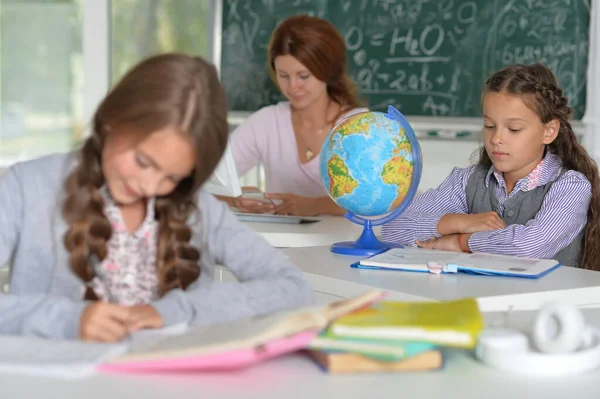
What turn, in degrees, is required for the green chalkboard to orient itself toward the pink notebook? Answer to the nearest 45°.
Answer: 0° — it already faces it

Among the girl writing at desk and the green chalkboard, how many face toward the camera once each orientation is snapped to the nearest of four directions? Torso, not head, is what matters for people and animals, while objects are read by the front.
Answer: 2

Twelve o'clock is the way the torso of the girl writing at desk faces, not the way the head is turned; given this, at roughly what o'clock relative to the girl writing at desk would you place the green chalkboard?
The green chalkboard is roughly at 7 o'clock from the girl writing at desk.

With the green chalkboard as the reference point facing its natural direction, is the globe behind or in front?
in front

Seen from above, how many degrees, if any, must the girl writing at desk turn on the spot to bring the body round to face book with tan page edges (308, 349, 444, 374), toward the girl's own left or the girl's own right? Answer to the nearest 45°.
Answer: approximately 45° to the girl's own left

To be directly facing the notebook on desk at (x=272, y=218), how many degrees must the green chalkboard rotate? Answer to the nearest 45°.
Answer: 0° — it already faces it

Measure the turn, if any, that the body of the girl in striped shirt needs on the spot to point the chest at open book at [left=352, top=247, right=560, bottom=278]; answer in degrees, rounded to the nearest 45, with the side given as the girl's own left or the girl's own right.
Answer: approximately 45° to the girl's own left

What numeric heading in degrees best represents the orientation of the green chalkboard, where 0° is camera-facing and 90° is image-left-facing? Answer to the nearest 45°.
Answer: approximately 0°

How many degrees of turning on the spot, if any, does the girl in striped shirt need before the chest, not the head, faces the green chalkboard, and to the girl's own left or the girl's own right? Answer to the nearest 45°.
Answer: approximately 135° to the girl's own right

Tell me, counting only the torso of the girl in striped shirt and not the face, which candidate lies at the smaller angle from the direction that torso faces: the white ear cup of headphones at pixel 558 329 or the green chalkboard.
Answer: the white ear cup of headphones

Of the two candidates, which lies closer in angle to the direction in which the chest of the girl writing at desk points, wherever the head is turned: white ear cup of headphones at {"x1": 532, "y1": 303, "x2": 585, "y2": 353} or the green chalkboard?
the white ear cup of headphones
